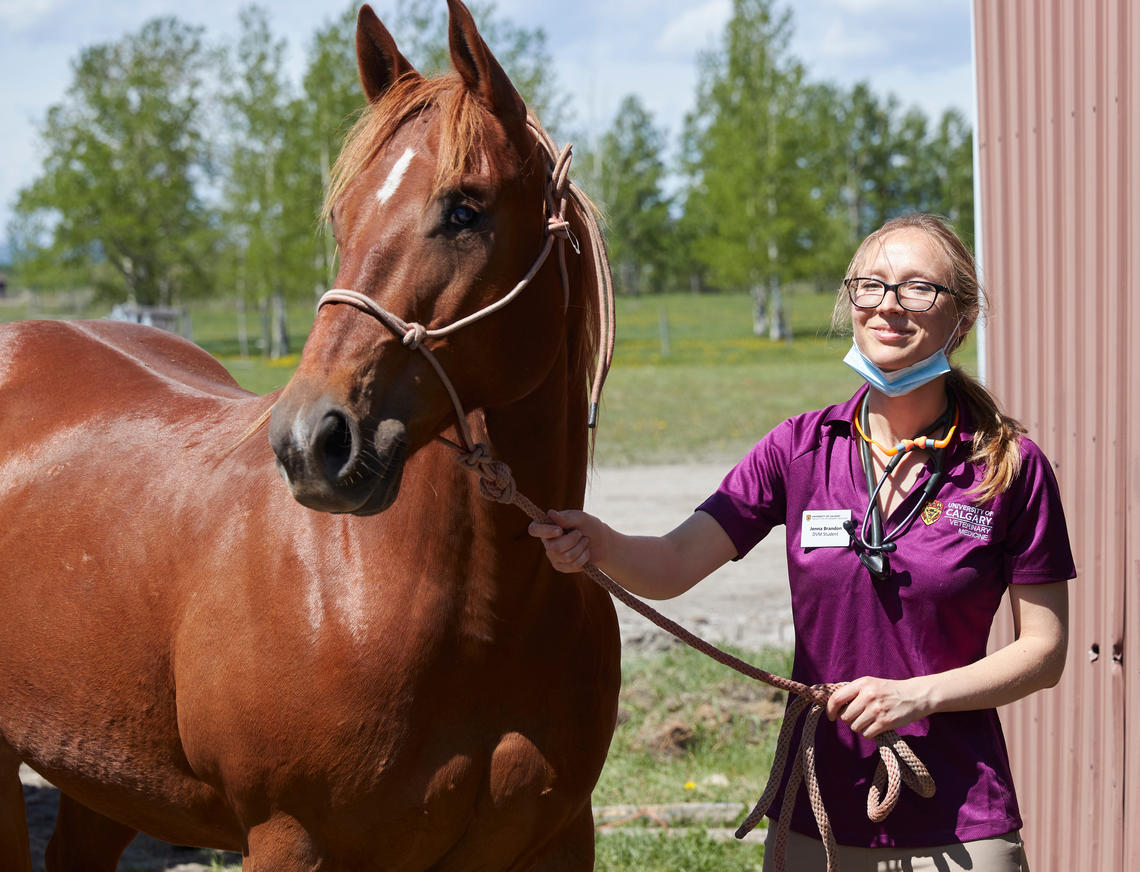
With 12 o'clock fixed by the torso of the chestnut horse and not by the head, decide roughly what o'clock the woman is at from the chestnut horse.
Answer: The woman is roughly at 11 o'clock from the chestnut horse.

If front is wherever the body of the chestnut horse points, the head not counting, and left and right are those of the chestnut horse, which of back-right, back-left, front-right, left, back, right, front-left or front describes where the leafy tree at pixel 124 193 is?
back-left

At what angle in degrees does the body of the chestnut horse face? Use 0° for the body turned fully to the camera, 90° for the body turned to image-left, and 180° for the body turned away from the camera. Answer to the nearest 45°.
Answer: approximately 315°

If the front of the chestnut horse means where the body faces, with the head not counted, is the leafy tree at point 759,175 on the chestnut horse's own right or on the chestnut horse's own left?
on the chestnut horse's own left

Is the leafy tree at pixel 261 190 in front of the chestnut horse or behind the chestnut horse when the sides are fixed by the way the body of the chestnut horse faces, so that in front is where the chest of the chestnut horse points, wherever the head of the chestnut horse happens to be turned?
behind

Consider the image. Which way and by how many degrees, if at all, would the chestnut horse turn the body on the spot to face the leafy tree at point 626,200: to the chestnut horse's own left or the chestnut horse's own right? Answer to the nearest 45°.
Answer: approximately 135° to the chestnut horse's own left

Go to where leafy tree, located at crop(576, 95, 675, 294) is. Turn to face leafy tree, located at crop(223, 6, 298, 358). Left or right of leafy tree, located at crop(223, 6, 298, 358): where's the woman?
left
